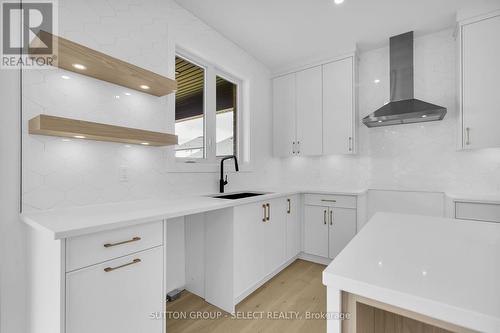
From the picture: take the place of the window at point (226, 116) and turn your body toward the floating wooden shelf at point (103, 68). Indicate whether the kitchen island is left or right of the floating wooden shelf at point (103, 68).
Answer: left

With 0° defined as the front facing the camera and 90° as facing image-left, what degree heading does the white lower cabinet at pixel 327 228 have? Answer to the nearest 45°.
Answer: approximately 0°

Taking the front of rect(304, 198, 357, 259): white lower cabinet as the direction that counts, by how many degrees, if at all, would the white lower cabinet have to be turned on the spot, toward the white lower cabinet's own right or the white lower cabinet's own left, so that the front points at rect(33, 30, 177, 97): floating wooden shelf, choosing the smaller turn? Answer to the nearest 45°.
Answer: approximately 45° to the white lower cabinet's own right
